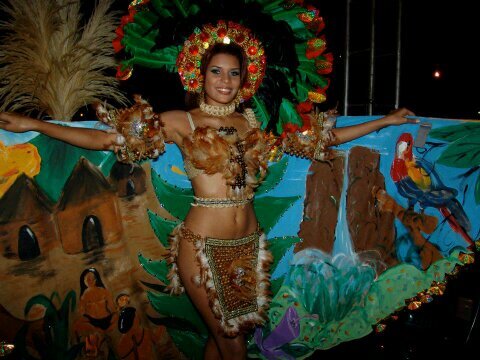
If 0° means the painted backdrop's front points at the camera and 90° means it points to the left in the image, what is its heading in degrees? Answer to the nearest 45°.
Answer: approximately 0°
